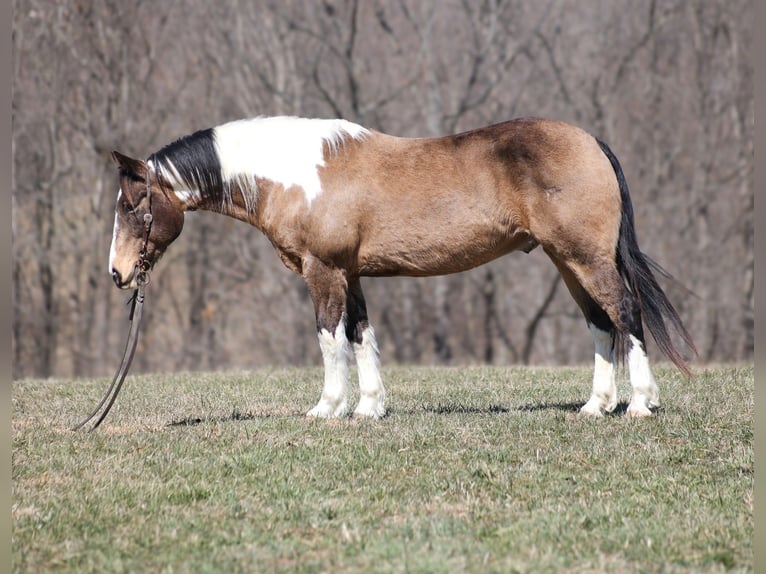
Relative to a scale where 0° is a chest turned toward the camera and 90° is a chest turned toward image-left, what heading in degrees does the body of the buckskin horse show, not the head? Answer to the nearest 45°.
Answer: approximately 90°
